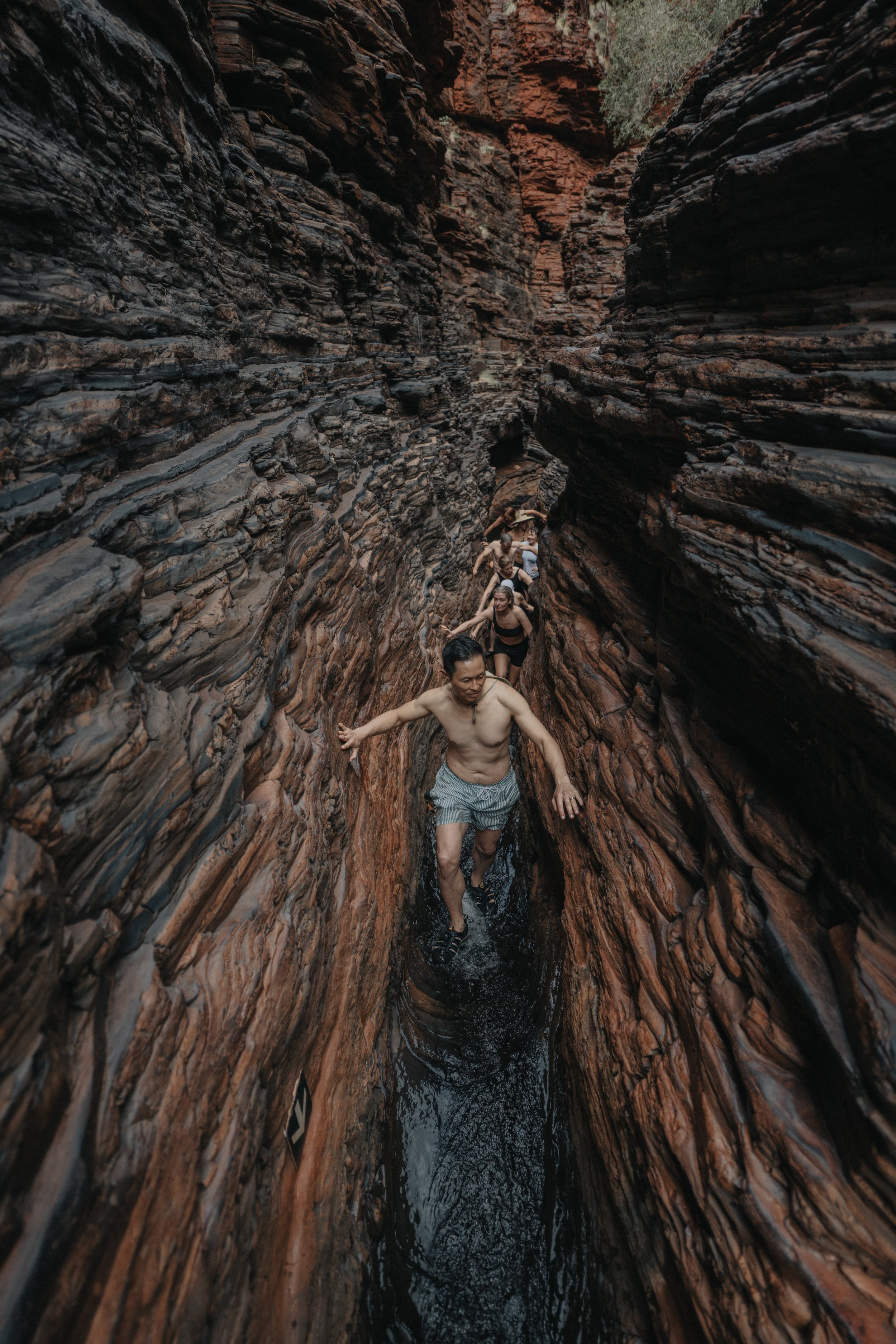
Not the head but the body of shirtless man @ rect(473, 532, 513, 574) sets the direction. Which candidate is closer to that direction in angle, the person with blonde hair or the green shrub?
the person with blonde hair

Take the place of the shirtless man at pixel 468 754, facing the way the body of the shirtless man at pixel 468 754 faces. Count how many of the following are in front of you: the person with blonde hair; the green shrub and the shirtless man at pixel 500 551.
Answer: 0

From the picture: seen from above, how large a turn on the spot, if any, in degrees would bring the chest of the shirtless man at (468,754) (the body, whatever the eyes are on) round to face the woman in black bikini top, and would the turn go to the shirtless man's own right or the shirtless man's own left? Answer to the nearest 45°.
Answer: approximately 180°

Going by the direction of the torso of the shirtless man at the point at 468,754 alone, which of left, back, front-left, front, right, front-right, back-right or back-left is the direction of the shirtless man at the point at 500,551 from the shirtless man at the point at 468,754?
back

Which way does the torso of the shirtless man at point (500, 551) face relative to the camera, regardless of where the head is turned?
toward the camera

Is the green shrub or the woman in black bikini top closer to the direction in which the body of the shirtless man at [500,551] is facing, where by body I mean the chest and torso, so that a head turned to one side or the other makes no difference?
the woman in black bikini top

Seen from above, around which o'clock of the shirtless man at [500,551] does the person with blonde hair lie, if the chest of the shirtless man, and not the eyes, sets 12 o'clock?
The person with blonde hair is roughly at 12 o'clock from the shirtless man.

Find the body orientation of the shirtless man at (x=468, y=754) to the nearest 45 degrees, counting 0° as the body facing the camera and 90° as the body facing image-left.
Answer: approximately 0°

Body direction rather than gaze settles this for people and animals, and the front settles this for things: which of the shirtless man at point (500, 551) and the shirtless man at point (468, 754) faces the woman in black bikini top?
the shirtless man at point (500, 551)

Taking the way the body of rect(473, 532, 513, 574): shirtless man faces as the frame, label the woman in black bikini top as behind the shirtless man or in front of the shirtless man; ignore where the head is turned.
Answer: in front

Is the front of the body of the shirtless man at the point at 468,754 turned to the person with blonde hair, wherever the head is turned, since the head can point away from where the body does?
no

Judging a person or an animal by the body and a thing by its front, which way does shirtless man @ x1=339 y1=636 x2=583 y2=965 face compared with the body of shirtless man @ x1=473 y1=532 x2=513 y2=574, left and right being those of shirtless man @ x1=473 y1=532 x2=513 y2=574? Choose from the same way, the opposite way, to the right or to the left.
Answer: the same way

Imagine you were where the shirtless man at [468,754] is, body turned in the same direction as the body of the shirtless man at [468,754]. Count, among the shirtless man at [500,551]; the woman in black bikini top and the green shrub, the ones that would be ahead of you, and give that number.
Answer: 0

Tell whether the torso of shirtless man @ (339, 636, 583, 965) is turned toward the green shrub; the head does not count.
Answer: no

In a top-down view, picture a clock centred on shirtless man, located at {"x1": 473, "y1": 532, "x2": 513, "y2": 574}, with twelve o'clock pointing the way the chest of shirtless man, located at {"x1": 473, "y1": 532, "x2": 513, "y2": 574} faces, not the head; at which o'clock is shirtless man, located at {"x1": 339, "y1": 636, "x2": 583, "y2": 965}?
shirtless man, located at {"x1": 339, "y1": 636, "x2": 583, "y2": 965} is roughly at 12 o'clock from shirtless man, located at {"x1": 473, "y1": 532, "x2": 513, "y2": 574}.

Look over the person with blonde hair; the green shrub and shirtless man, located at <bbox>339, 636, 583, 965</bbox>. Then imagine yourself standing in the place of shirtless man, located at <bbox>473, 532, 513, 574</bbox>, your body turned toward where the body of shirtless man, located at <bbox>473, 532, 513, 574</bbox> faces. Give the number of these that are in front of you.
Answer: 2

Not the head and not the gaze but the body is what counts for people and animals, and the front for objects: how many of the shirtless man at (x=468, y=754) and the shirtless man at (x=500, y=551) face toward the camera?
2
